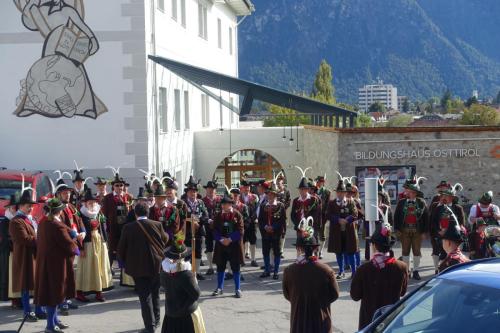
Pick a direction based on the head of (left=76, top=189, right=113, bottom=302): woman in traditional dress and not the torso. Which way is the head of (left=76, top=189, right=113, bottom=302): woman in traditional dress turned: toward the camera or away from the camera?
toward the camera

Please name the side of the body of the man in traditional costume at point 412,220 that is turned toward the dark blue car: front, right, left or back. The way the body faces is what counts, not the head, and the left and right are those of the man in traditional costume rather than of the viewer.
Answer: front

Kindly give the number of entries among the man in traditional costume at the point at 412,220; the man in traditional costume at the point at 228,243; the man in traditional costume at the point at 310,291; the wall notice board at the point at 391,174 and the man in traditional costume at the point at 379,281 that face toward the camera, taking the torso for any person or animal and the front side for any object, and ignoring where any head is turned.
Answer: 3

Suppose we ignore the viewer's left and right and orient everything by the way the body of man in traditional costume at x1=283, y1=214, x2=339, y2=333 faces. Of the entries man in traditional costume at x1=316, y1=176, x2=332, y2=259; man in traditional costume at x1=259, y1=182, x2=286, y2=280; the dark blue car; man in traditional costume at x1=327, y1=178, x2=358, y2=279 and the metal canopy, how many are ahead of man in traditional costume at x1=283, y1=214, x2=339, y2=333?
4

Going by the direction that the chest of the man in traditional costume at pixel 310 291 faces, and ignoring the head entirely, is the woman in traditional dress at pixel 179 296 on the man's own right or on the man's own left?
on the man's own left

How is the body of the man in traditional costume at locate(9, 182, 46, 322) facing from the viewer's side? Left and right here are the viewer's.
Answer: facing the viewer and to the right of the viewer

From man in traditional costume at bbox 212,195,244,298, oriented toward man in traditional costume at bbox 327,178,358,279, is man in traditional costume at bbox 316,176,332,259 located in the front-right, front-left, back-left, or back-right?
front-left

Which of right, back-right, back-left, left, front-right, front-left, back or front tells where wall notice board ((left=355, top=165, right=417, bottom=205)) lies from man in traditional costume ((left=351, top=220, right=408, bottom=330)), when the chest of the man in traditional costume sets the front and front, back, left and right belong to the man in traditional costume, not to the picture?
front

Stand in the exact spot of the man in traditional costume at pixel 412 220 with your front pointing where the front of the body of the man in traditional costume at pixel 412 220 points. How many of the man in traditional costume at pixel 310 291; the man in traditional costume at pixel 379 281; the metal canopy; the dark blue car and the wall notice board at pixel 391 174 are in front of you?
3

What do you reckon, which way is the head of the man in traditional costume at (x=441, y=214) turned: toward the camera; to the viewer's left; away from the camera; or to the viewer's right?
toward the camera

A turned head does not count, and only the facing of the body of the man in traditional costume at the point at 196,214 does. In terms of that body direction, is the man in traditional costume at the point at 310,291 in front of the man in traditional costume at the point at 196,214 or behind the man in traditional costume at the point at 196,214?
in front

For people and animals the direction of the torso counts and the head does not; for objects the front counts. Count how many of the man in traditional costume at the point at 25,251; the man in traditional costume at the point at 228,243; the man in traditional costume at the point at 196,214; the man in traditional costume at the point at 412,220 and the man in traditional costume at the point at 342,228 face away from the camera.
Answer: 0

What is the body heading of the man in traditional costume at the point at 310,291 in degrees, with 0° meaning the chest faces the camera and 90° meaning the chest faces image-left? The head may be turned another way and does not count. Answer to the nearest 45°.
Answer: approximately 180°

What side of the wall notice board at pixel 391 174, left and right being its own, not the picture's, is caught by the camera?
front

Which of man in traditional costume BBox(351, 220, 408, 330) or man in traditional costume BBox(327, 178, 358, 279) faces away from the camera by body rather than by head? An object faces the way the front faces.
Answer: man in traditional costume BBox(351, 220, 408, 330)

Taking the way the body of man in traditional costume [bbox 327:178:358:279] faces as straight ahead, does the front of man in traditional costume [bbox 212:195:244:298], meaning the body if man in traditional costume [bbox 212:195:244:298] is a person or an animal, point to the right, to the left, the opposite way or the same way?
the same way

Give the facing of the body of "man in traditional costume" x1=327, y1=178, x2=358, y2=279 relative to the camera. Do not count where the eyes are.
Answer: toward the camera

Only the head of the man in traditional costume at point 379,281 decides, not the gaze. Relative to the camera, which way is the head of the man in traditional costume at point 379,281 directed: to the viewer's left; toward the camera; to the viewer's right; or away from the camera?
away from the camera

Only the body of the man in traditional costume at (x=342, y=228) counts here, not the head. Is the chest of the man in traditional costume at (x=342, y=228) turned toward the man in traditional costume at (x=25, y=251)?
no
